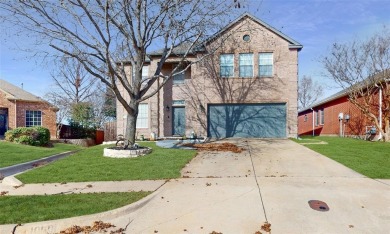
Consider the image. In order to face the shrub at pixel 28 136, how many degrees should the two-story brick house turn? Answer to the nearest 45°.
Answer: approximately 90° to its right

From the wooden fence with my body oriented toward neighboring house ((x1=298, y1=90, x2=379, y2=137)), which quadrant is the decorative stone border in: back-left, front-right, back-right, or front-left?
front-right

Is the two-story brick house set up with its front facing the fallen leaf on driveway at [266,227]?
yes

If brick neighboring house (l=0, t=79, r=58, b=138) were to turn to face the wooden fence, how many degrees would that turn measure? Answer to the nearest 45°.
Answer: approximately 45° to its left

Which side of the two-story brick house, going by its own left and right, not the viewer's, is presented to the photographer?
front

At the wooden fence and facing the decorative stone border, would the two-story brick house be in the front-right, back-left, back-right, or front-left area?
front-left

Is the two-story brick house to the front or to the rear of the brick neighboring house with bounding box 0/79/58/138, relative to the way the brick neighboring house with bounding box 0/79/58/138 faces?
to the front

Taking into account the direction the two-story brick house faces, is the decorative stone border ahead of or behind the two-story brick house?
ahead

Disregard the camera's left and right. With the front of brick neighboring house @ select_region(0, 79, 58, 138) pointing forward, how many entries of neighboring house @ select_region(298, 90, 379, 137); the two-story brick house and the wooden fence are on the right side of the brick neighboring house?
0

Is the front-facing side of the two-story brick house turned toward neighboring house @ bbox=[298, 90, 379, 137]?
no

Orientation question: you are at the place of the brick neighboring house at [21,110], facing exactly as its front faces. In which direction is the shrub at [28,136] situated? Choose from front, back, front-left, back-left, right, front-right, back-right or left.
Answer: front

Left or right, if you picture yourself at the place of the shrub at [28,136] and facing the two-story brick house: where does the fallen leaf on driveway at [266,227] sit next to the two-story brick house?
right

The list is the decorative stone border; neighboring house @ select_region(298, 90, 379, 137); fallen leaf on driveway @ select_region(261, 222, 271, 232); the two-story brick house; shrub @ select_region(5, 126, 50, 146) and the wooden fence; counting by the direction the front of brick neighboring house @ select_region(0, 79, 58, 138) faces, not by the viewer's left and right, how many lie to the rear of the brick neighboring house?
0

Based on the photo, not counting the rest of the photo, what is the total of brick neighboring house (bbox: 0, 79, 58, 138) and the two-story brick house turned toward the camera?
2

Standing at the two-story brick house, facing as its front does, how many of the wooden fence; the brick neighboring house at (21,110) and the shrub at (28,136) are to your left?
0

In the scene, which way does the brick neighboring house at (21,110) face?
toward the camera
